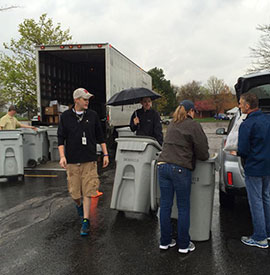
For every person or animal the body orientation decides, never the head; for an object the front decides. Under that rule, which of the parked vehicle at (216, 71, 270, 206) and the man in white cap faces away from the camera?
the parked vehicle

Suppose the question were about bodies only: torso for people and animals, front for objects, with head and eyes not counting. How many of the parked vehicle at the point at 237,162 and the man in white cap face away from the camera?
1

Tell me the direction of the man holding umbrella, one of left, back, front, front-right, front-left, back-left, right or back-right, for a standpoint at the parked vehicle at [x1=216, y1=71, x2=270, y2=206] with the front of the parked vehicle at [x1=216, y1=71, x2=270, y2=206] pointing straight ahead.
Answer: left

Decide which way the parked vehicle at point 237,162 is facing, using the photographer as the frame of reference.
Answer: facing away from the viewer

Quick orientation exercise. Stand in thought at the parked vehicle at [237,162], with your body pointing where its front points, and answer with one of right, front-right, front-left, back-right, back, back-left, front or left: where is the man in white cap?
back-left

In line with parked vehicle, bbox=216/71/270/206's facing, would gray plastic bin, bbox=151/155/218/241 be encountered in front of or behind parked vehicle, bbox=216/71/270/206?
behind

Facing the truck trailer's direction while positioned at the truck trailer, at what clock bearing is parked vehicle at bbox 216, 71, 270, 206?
The parked vehicle is roughly at 4 o'clock from the truck trailer.

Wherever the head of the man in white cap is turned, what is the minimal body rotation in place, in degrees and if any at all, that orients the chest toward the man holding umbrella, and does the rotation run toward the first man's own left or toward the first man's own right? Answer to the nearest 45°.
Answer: approximately 135° to the first man's own left

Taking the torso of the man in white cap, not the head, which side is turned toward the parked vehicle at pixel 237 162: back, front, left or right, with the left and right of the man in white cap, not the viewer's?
left

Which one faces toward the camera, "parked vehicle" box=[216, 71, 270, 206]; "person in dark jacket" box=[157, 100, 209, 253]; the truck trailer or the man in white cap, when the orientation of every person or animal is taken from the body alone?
the man in white cap

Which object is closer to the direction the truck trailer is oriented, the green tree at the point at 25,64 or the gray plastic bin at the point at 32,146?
the green tree

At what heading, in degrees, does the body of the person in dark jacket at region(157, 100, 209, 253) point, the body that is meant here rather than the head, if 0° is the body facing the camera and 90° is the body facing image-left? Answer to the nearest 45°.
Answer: approximately 225°

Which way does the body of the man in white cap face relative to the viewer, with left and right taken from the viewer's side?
facing the viewer

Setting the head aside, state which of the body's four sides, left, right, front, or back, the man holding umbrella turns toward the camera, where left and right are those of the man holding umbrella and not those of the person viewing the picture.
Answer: front

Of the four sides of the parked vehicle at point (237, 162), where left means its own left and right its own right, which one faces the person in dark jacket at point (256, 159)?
back
